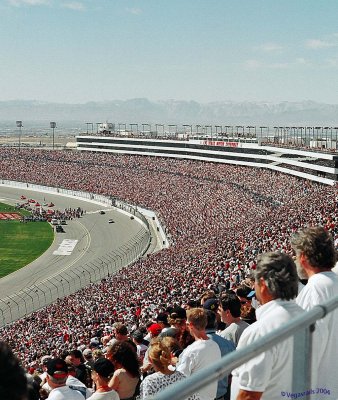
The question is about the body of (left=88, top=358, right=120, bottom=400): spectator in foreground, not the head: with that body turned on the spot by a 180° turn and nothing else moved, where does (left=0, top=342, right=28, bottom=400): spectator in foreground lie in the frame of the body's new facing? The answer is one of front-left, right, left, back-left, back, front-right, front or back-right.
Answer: front-right

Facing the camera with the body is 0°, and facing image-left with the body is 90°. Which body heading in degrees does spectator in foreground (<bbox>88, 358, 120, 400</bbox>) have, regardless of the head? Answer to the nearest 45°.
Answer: approximately 135°

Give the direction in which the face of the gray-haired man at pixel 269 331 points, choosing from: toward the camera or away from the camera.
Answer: away from the camera

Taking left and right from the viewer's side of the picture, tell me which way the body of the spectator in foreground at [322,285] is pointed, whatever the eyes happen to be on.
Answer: facing away from the viewer and to the left of the viewer

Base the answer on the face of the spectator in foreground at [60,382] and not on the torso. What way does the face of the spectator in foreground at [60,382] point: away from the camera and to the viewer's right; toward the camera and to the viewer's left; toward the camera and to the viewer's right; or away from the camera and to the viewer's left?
away from the camera and to the viewer's left

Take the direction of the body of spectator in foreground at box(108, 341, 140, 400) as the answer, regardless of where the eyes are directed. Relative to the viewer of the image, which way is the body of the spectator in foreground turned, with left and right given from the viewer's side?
facing away from the viewer and to the left of the viewer

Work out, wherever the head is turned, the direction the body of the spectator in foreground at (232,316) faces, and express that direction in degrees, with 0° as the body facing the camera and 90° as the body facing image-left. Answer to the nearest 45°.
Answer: approximately 135°

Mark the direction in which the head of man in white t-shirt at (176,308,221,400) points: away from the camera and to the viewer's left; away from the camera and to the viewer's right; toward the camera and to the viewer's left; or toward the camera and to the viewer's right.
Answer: away from the camera and to the viewer's left
